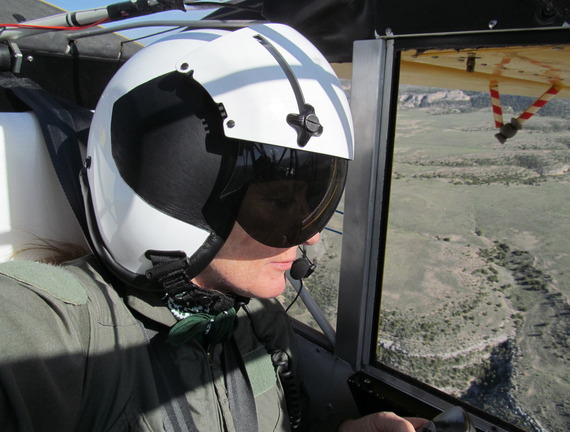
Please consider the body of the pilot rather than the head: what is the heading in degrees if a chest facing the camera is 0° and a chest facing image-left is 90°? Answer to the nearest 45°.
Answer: approximately 315°

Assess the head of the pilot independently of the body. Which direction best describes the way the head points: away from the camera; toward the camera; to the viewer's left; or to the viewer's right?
to the viewer's right
